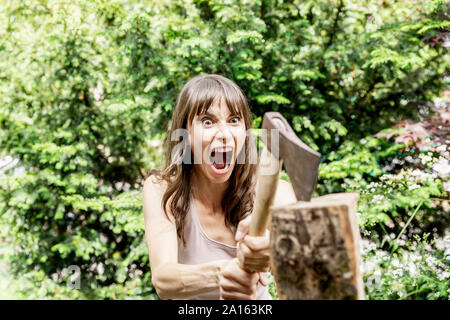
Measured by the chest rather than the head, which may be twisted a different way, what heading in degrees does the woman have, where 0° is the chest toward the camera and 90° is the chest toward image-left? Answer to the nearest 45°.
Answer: approximately 315°
